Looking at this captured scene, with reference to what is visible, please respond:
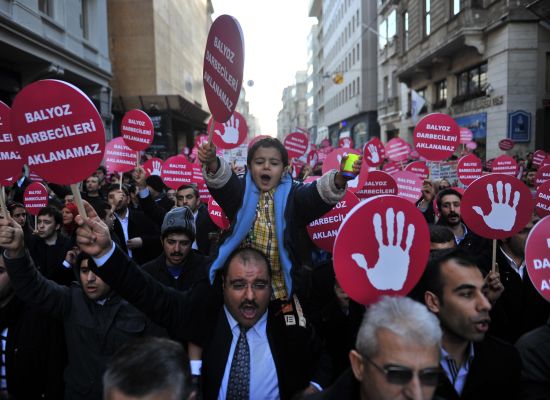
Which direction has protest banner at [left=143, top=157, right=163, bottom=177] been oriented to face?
toward the camera

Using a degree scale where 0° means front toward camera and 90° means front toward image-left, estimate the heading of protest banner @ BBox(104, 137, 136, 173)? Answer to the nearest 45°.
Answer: approximately 0°

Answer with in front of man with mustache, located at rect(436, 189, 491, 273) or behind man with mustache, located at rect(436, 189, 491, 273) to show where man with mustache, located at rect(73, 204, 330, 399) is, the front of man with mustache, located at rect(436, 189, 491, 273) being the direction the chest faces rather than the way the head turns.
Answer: in front

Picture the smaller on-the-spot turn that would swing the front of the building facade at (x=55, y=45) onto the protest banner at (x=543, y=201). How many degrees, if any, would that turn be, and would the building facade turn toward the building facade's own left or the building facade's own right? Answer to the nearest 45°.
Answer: approximately 45° to the building facade's own right

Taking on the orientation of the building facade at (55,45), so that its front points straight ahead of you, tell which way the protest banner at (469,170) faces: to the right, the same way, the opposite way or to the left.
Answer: to the right

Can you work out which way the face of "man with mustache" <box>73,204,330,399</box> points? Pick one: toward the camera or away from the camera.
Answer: toward the camera

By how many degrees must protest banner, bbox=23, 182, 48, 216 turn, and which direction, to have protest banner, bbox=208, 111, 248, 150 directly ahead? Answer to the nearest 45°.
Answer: approximately 90° to its left

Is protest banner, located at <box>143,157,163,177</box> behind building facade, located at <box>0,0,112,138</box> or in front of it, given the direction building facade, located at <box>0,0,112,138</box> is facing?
in front

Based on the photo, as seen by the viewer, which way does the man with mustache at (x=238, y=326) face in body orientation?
toward the camera

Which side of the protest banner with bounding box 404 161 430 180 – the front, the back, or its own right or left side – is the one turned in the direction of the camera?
front

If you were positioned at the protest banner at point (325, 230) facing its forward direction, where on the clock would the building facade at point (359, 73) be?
The building facade is roughly at 6 o'clock from the protest banner.

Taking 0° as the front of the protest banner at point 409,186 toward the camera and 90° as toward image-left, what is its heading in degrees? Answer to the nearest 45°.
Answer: approximately 0°

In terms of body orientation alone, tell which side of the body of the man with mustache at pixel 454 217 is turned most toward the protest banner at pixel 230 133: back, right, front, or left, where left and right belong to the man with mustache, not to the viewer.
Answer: right
